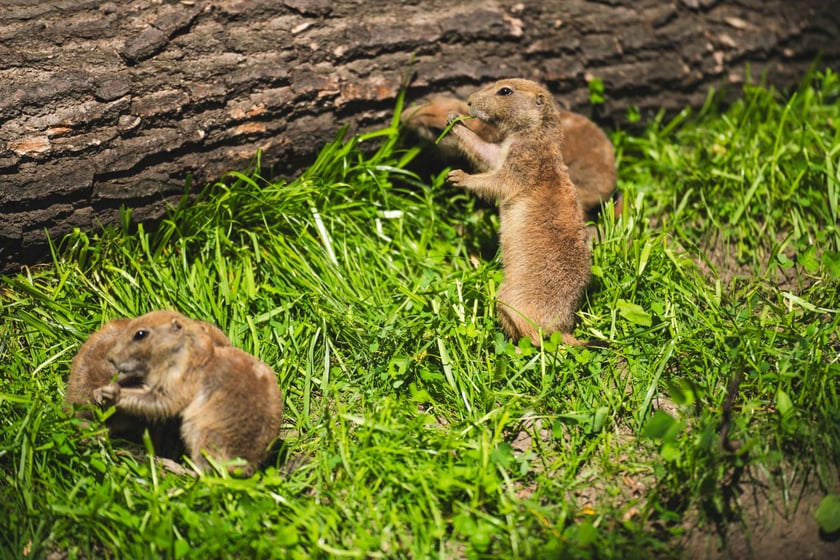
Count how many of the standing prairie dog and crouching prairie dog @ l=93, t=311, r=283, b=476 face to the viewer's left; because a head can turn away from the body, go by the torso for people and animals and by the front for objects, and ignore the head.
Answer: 2

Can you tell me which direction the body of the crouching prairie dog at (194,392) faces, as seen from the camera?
to the viewer's left

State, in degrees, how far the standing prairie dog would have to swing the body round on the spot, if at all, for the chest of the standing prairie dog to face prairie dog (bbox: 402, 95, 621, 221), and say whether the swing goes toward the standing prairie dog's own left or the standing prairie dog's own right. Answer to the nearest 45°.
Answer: approximately 90° to the standing prairie dog's own right

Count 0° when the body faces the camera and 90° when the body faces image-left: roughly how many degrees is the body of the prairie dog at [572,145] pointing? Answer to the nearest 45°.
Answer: approximately 90°

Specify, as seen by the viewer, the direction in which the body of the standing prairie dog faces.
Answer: to the viewer's left

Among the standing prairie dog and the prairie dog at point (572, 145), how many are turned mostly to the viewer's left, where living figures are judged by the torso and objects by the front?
2

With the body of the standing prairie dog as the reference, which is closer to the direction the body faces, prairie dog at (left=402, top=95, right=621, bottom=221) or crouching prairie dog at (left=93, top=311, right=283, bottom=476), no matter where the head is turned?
the crouching prairie dog

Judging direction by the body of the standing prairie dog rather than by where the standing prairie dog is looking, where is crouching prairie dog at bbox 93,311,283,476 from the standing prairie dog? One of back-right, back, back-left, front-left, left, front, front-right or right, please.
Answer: front-left
